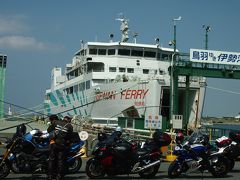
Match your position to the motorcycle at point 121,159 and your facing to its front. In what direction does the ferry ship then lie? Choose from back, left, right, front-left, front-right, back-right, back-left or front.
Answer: right

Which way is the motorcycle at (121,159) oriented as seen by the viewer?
to the viewer's left

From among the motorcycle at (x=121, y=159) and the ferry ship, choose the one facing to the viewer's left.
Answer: the motorcycle
